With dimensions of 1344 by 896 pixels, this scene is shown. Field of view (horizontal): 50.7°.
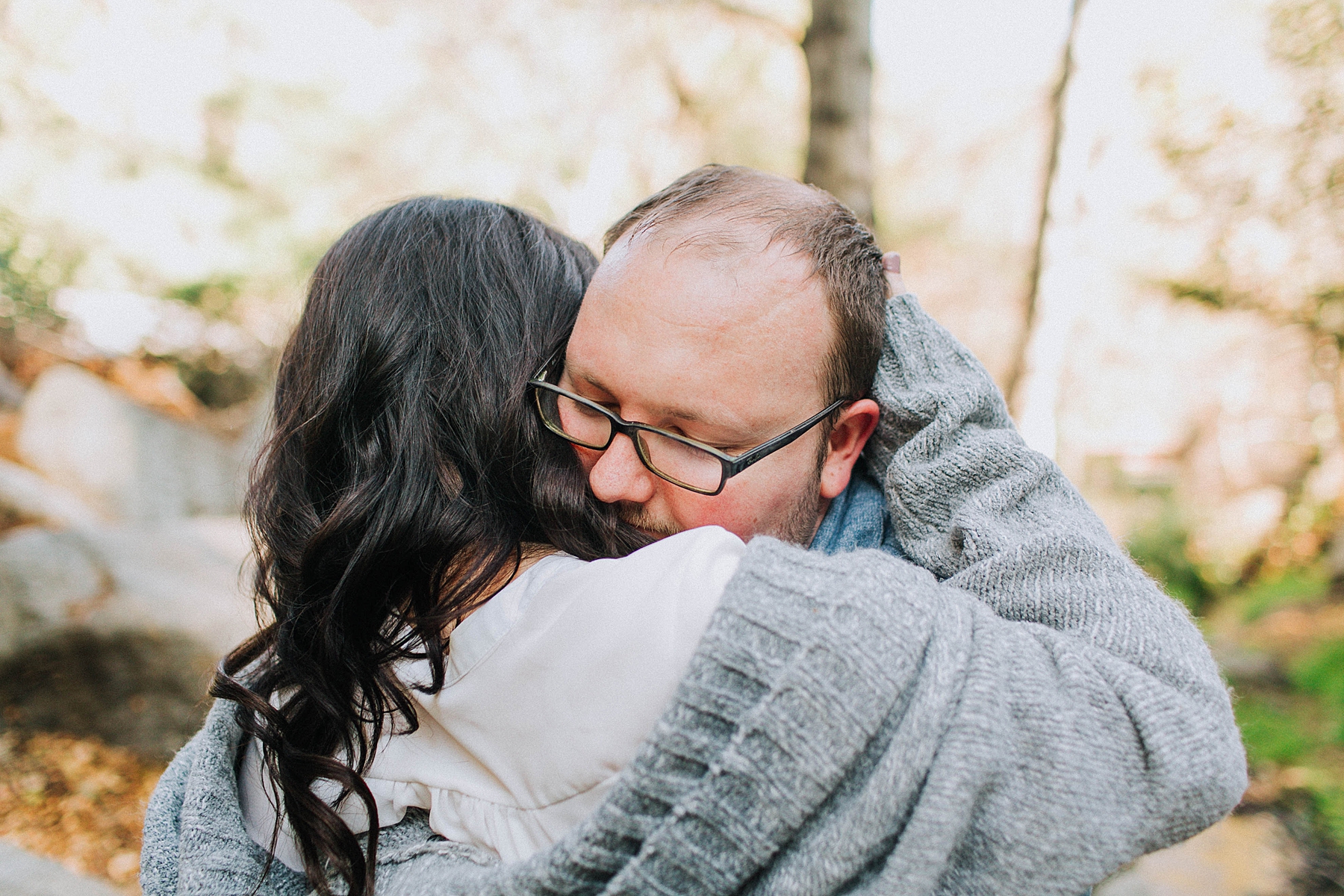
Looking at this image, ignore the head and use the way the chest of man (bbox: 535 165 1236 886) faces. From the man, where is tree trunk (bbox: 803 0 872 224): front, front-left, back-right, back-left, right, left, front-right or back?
back-right

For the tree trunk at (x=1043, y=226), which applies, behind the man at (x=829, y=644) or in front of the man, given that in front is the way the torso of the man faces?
behind

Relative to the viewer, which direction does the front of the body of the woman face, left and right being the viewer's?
facing away from the viewer and to the right of the viewer

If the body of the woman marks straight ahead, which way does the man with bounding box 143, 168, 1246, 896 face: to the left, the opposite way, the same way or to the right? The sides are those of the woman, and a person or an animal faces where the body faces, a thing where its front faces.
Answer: the opposite way

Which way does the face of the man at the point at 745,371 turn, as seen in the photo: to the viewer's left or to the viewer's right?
to the viewer's left

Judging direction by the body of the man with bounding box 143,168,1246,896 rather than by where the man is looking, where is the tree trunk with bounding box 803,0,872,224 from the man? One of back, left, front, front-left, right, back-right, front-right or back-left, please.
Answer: back-right

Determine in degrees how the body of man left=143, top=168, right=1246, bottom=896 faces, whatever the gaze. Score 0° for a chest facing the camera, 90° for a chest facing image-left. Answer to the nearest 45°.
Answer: approximately 45°
